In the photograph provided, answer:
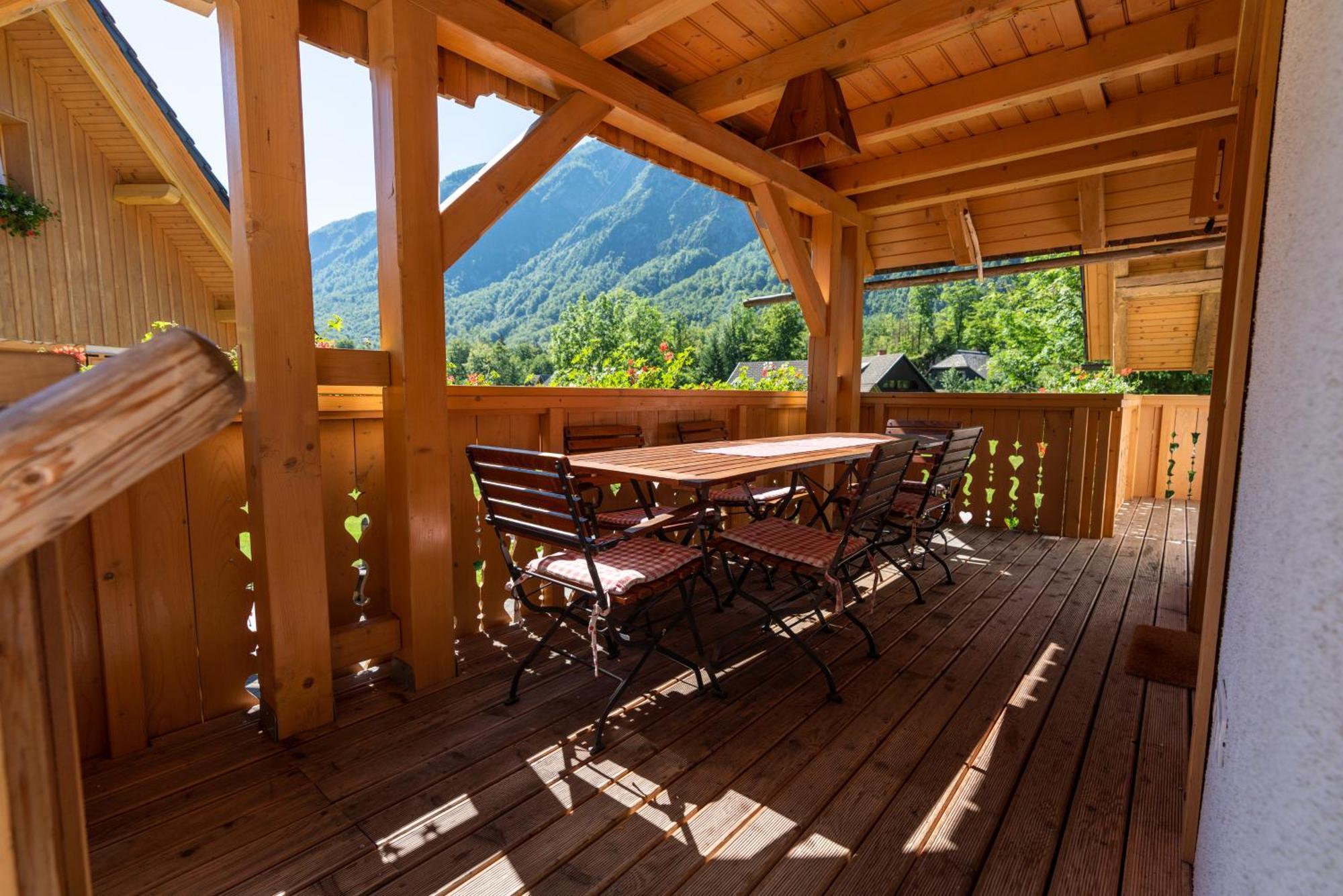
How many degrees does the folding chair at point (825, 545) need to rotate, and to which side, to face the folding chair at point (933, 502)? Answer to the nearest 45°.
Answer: approximately 90° to its right

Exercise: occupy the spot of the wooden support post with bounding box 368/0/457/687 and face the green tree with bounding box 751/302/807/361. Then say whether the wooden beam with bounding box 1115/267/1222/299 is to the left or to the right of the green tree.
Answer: right

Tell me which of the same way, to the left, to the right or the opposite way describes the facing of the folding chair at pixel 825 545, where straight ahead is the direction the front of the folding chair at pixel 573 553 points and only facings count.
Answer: to the left

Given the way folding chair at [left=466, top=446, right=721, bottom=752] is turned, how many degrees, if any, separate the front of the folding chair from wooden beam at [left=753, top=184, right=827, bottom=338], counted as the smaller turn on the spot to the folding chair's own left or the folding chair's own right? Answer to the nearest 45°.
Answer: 0° — it already faces it

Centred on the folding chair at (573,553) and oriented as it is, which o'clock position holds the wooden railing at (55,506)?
The wooden railing is roughly at 5 o'clock from the folding chair.

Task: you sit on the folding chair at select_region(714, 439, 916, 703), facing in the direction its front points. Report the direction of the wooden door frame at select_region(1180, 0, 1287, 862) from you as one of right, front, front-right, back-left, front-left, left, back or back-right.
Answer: back

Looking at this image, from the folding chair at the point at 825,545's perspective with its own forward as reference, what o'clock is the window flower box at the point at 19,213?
The window flower box is roughly at 11 o'clock from the folding chair.

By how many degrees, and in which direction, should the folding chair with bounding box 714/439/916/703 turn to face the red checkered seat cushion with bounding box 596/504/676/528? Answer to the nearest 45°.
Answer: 0° — it already faces it

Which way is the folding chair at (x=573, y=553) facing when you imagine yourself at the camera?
facing away from the viewer and to the right of the viewer

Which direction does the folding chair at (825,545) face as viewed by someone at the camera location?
facing away from the viewer and to the left of the viewer
